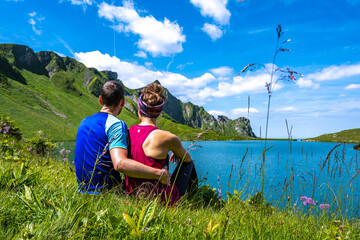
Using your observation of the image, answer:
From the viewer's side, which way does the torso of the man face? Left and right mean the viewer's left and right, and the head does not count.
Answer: facing away from the viewer and to the right of the viewer

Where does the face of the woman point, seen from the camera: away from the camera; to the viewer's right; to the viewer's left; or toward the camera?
away from the camera

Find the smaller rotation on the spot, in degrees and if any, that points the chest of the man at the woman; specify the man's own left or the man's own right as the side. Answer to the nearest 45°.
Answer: approximately 45° to the man's own right
